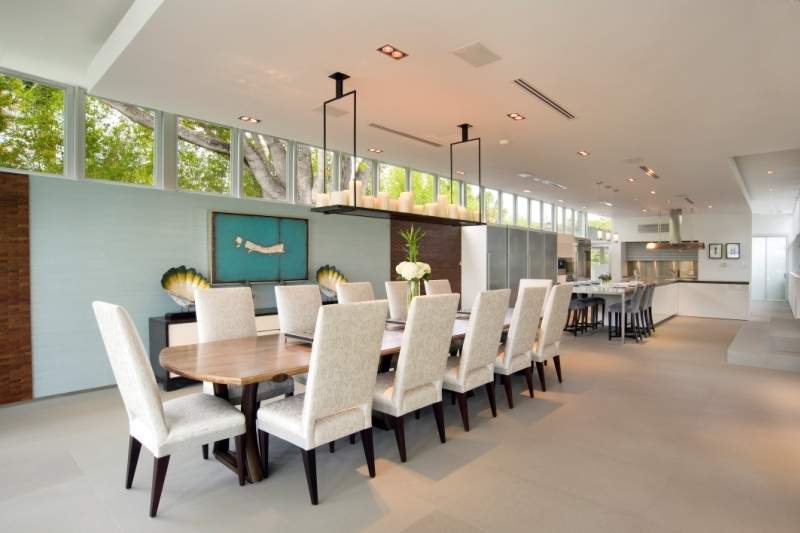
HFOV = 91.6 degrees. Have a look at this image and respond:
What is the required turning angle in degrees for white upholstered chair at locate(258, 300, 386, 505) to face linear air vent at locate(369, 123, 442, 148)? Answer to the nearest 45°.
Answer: approximately 45° to its right

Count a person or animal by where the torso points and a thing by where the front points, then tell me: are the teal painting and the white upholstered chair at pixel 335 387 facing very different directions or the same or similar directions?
very different directions

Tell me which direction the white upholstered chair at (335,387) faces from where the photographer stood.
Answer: facing away from the viewer and to the left of the viewer

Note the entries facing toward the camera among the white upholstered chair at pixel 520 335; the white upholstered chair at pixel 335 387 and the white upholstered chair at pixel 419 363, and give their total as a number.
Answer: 0

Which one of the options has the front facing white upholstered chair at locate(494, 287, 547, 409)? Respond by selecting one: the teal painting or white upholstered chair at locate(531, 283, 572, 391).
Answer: the teal painting

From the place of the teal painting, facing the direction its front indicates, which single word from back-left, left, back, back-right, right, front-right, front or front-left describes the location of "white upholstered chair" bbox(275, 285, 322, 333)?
front-right

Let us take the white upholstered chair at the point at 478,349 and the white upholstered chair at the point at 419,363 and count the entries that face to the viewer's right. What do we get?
0

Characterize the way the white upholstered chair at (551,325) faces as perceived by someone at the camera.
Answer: facing away from the viewer and to the left of the viewer

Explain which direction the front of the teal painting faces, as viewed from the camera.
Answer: facing the viewer and to the right of the viewer

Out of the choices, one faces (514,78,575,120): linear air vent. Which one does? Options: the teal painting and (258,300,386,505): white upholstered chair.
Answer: the teal painting

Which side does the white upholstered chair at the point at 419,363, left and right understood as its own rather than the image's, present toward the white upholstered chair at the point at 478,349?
right

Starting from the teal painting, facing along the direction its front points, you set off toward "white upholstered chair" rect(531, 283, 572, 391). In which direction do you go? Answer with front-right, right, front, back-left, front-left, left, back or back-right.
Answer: front
